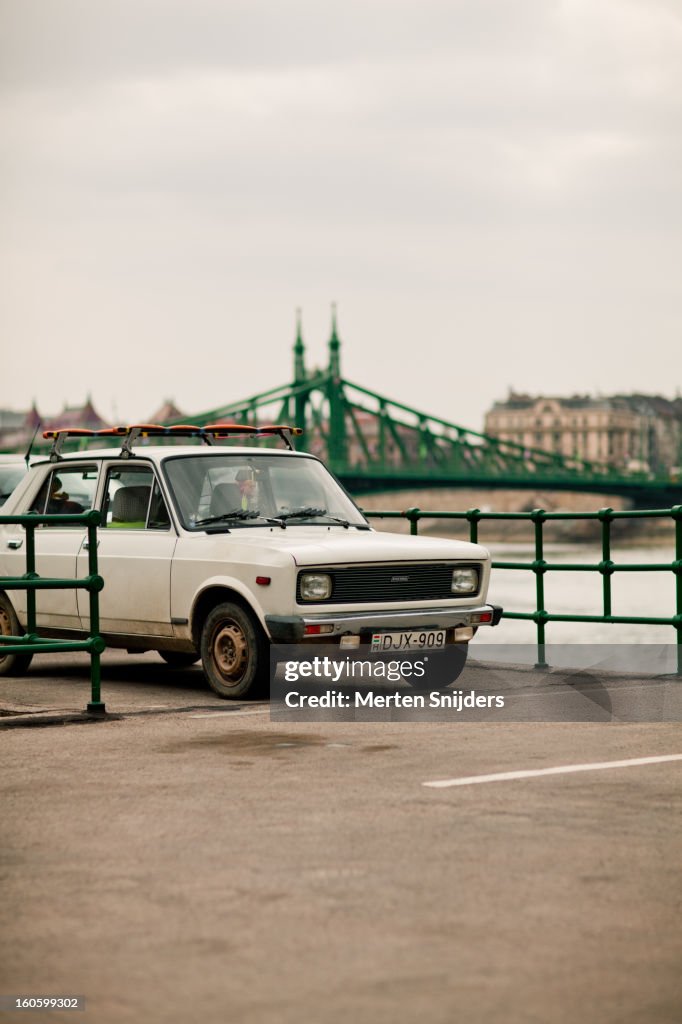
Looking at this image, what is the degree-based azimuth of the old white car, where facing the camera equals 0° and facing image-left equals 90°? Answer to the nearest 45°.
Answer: approximately 315°

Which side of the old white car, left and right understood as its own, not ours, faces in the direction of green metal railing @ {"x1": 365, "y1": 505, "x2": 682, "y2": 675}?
left

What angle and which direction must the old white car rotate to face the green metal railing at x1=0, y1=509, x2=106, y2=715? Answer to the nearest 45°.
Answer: approximately 90° to its right
